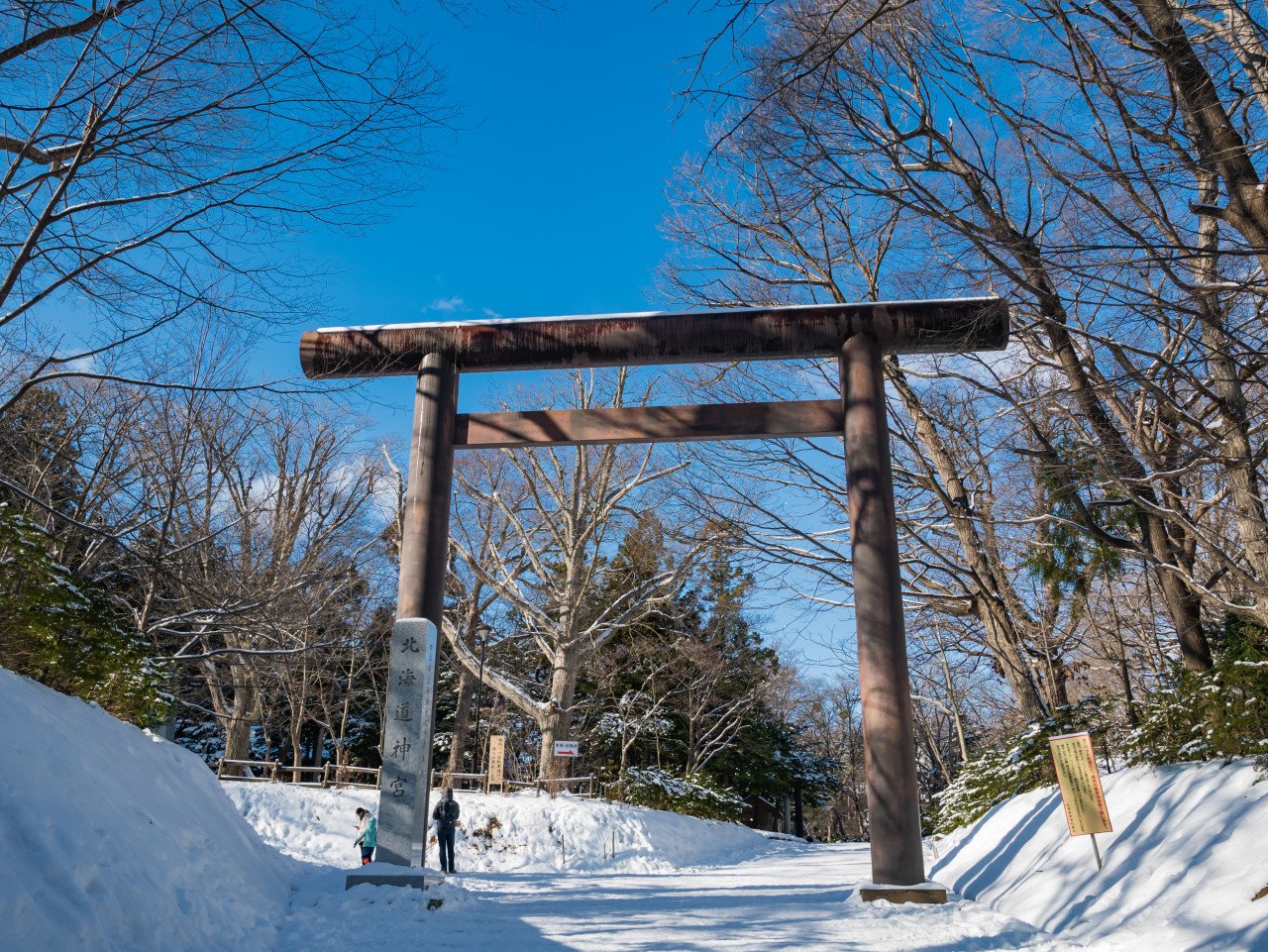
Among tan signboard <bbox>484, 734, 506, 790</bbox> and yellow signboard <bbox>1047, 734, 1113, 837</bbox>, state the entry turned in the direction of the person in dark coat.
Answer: tan signboard <bbox>484, 734, 506, 790</bbox>

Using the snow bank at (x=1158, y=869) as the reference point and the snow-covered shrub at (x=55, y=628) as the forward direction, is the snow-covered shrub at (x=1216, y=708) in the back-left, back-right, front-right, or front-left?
back-right

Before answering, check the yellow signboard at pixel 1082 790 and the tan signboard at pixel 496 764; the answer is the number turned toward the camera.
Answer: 2

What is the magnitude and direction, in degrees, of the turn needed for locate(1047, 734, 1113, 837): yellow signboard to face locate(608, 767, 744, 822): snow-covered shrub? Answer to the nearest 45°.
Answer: approximately 135° to its right

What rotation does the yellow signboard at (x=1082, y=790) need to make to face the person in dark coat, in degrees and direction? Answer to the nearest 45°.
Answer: approximately 135° to its right

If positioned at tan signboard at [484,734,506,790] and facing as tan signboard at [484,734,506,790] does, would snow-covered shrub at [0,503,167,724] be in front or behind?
in front

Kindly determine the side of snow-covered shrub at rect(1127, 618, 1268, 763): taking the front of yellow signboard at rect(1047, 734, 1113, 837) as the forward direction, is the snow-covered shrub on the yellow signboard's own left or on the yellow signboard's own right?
on the yellow signboard's own left

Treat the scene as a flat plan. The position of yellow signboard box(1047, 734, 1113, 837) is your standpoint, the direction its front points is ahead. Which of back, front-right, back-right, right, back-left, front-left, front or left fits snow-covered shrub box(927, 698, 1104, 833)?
back

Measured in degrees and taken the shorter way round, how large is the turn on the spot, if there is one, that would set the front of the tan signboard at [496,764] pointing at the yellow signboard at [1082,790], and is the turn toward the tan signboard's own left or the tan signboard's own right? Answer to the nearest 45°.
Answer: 0° — it already faces it

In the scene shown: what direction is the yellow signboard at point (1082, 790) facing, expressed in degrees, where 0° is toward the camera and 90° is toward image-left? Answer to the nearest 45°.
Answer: approximately 0°

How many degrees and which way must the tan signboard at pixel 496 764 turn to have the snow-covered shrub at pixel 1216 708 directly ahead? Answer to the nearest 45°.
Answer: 0° — it already faces it

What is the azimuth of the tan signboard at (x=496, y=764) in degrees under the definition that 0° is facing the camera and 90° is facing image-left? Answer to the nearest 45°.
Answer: approximately 0°
